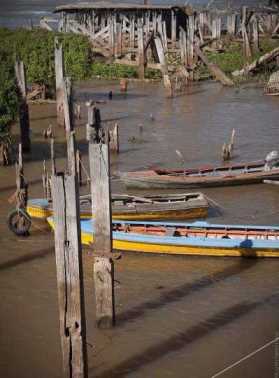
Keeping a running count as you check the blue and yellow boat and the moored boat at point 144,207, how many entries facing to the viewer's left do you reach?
2

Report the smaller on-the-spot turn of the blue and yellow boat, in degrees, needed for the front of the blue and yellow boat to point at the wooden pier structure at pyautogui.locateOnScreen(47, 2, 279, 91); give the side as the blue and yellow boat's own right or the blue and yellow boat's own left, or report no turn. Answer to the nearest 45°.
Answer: approximately 90° to the blue and yellow boat's own right

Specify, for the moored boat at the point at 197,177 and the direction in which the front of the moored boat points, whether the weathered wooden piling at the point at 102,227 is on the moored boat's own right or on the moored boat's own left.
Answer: on the moored boat's own left

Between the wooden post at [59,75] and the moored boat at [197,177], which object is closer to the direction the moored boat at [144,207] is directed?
the wooden post

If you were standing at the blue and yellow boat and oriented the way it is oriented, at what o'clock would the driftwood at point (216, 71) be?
The driftwood is roughly at 3 o'clock from the blue and yellow boat.

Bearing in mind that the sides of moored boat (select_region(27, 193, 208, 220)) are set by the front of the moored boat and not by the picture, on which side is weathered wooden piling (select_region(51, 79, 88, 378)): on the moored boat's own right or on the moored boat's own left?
on the moored boat's own left

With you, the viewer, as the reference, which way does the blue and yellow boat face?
facing to the left of the viewer

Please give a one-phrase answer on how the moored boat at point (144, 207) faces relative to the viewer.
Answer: facing to the left of the viewer

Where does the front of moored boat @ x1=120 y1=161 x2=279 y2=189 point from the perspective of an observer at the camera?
facing to the left of the viewer

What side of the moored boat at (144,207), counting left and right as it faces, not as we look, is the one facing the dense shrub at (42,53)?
right

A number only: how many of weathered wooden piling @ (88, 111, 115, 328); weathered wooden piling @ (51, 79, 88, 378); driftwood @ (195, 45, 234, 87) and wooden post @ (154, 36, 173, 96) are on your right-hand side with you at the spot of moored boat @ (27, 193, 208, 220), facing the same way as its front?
2
